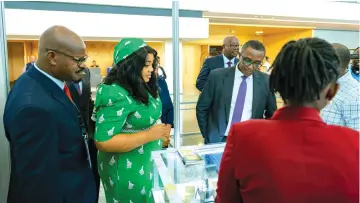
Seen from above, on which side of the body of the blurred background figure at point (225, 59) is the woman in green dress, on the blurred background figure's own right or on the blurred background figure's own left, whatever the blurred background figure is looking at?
on the blurred background figure's own right

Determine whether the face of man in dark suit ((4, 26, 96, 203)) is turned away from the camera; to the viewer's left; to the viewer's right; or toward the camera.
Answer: to the viewer's right

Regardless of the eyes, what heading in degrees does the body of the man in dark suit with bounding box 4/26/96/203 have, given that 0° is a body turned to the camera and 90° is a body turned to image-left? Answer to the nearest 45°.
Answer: approximately 270°

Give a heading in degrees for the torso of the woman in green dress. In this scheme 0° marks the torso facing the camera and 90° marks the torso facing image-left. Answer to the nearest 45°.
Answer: approximately 270°

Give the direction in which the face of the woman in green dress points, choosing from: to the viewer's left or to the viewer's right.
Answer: to the viewer's right

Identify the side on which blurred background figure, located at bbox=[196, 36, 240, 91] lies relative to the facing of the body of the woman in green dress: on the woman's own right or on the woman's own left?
on the woman's own left

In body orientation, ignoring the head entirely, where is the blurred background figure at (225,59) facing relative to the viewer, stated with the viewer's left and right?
facing the viewer and to the right of the viewer
